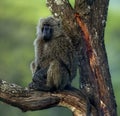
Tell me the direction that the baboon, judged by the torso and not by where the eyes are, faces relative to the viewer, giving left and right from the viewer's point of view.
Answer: facing the viewer and to the left of the viewer
